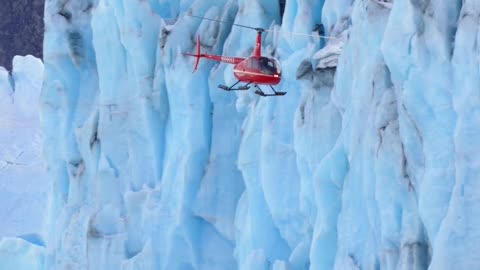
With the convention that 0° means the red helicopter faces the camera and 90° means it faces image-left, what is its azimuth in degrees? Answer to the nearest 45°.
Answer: approximately 315°

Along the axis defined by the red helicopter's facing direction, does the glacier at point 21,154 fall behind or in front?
behind
